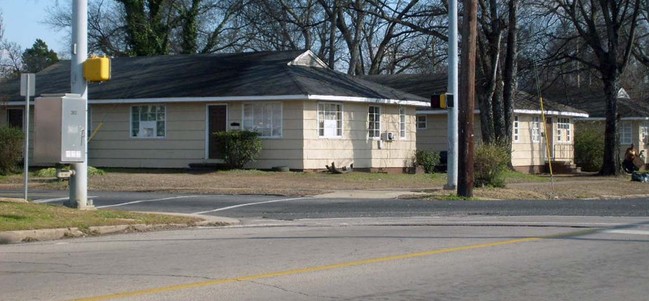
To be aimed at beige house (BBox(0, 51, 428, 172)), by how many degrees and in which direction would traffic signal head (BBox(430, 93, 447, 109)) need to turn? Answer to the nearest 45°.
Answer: approximately 45° to its right

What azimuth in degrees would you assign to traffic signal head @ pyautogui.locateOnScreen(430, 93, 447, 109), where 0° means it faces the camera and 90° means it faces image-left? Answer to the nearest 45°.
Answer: approximately 90°

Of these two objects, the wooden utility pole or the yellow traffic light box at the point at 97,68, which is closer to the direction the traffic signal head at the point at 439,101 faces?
the yellow traffic light box
